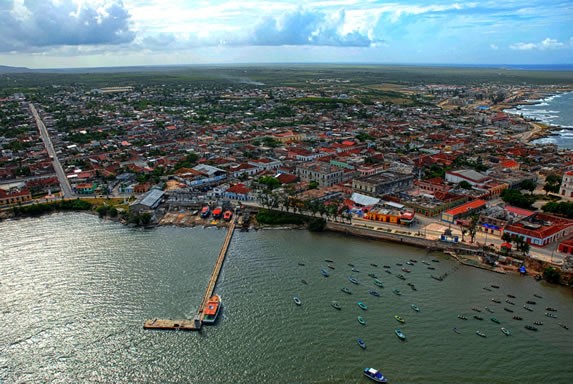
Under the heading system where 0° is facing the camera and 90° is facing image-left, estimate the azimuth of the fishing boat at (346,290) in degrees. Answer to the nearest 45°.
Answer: approximately 135°

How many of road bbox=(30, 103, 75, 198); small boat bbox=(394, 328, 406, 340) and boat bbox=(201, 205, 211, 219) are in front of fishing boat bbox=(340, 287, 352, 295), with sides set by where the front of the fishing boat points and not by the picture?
2

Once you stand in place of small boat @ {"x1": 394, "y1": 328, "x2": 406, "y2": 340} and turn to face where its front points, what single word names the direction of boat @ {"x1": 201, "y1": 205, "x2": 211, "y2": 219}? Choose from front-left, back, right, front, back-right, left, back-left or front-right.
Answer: front

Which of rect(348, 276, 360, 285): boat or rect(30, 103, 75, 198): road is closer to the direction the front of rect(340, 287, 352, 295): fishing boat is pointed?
the road

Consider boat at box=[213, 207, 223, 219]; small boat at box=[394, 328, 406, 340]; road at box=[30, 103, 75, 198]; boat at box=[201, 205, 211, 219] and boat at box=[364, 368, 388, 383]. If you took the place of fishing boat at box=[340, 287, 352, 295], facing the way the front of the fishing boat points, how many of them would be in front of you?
3

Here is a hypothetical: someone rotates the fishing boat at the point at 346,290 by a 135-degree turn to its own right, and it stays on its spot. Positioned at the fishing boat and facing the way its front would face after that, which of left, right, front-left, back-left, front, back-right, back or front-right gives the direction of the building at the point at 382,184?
left

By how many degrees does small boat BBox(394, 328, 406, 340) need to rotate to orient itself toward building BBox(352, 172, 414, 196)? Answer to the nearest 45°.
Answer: approximately 45° to its right

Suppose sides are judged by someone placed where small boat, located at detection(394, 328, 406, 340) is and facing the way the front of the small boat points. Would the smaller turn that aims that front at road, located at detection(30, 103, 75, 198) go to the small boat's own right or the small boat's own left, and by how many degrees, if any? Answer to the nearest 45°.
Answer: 0° — it already faces it

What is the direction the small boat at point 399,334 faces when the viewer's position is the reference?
facing away from the viewer and to the left of the viewer

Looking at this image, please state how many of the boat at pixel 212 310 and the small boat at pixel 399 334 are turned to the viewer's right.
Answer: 0

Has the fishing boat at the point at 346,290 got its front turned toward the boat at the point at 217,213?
yes

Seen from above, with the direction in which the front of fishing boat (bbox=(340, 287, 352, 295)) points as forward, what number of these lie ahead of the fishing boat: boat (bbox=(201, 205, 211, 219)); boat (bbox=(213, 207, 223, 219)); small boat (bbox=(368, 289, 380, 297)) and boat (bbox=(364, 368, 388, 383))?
2

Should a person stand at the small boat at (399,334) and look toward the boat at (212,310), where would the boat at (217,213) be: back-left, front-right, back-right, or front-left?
front-right
